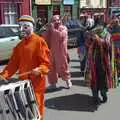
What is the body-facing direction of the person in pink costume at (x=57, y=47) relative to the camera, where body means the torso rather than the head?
toward the camera

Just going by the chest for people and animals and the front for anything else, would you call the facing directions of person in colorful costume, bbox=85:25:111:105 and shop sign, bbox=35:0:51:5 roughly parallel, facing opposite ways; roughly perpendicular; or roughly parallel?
roughly parallel

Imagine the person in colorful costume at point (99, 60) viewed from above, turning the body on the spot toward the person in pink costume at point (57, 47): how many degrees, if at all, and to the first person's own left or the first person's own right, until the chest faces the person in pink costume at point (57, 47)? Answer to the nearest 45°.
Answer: approximately 135° to the first person's own right

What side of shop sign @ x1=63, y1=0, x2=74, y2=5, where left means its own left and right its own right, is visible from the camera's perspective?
front

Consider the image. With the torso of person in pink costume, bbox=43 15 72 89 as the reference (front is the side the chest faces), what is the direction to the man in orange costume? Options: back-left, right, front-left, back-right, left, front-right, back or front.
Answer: front

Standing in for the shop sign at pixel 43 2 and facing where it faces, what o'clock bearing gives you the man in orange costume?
The man in orange costume is roughly at 12 o'clock from the shop sign.

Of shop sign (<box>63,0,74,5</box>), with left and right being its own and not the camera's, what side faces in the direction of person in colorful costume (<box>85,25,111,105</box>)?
front

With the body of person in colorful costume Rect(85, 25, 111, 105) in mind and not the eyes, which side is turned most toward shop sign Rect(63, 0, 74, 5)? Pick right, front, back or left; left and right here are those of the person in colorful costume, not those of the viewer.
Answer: back

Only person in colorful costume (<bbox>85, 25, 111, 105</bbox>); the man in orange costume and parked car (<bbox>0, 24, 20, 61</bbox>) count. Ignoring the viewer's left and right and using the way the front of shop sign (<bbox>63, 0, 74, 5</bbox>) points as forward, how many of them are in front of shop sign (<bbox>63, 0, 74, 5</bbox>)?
3

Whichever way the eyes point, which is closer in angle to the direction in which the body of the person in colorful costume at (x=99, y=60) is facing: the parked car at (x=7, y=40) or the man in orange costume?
the man in orange costume

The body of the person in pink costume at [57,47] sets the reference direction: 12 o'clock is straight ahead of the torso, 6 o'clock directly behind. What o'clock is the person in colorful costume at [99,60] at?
the person in colorful costume at [99,60] is roughly at 11 o'clock from the person in pink costume at [57,47].

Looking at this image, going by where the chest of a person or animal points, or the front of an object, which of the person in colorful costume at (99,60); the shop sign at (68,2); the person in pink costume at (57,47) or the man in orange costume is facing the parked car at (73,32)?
the shop sign

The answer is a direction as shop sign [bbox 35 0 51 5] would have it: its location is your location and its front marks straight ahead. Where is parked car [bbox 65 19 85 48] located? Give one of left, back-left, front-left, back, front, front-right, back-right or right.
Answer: front

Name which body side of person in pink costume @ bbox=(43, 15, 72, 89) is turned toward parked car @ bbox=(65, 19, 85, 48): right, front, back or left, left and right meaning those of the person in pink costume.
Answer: back
